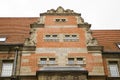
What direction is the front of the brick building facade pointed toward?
toward the camera
